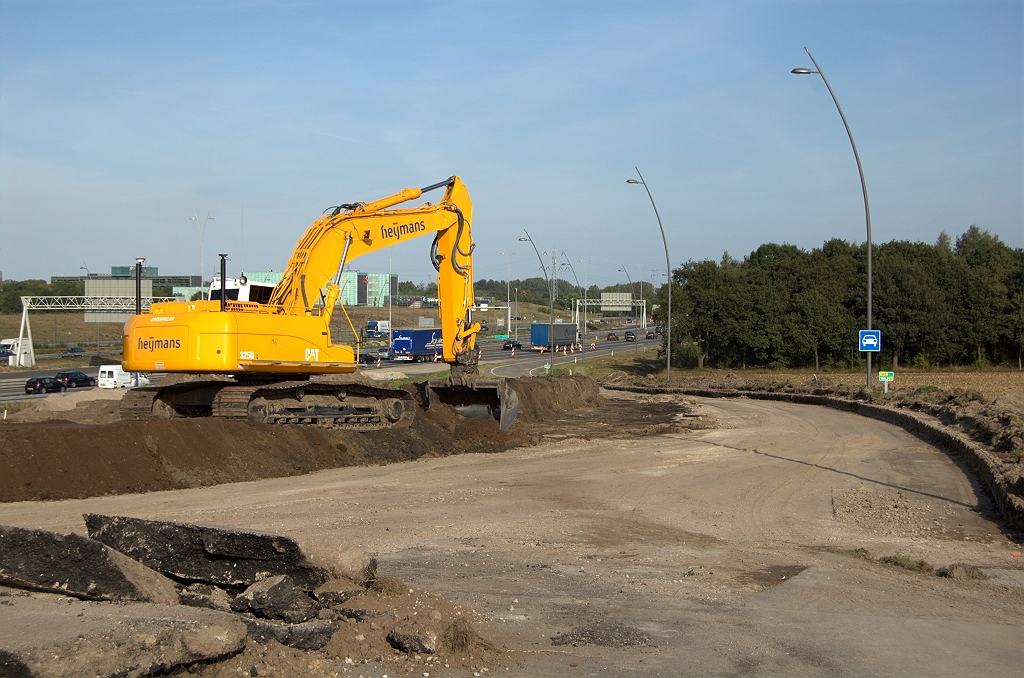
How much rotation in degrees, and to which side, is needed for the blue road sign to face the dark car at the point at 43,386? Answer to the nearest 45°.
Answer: approximately 90° to its right

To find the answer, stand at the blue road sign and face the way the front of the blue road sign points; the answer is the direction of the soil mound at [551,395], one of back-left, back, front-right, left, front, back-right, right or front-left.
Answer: right

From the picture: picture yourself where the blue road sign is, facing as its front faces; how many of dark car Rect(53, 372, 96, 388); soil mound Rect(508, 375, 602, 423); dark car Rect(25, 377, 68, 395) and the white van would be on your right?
4

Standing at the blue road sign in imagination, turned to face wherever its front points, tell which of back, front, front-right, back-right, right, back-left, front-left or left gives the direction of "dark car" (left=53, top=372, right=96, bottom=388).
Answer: right

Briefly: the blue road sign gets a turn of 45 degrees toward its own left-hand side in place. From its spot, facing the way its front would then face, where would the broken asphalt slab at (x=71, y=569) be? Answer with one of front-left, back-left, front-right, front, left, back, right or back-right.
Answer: front-right

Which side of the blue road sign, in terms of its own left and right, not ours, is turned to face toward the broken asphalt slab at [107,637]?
front

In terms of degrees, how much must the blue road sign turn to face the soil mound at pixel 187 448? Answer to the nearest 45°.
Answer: approximately 45° to its right

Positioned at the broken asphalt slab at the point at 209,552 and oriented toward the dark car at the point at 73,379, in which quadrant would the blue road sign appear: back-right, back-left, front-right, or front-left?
front-right

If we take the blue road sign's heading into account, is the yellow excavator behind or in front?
in front

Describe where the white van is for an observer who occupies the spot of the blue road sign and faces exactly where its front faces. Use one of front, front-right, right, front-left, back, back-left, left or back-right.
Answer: right

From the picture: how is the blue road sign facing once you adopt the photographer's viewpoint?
facing the viewer

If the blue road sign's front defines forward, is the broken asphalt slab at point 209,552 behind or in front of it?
in front

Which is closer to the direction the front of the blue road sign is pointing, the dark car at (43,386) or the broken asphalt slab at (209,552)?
the broken asphalt slab
